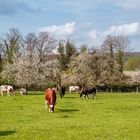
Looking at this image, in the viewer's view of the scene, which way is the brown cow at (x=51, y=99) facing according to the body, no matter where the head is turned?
toward the camera
